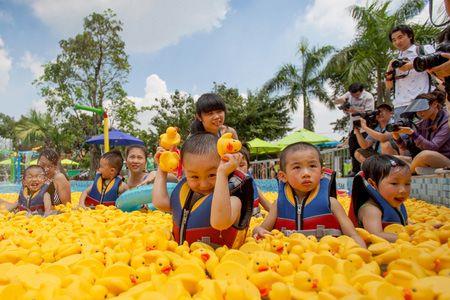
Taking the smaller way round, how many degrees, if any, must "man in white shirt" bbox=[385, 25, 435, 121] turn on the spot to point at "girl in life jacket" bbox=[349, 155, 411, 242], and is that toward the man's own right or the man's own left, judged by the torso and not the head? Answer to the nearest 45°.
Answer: approximately 45° to the man's own left

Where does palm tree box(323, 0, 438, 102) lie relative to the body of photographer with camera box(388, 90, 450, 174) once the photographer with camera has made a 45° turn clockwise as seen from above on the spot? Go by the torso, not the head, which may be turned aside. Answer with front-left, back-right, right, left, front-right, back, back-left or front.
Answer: front-right

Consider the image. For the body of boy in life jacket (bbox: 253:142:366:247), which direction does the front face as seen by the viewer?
toward the camera

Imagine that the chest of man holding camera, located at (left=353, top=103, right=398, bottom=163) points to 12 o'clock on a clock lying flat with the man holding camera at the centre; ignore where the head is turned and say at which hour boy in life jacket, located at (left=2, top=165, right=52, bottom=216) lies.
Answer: The boy in life jacket is roughly at 12 o'clock from the man holding camera.

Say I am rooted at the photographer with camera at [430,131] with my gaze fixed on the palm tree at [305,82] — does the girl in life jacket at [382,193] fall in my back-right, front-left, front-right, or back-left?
back-left

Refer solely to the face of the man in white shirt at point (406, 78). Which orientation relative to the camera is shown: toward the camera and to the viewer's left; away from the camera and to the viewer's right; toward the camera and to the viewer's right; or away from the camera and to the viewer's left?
toward the camera and to the viewer's left

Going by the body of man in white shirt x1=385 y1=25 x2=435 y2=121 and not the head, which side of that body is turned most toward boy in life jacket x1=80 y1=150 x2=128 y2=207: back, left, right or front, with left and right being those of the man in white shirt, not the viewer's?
front

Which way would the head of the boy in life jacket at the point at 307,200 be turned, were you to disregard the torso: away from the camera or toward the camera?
toward the camera

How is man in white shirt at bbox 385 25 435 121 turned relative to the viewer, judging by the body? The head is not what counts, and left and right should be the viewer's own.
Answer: facing the viewer and to the left of the viewer

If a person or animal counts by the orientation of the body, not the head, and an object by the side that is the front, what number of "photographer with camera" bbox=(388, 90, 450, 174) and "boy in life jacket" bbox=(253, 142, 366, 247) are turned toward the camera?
1

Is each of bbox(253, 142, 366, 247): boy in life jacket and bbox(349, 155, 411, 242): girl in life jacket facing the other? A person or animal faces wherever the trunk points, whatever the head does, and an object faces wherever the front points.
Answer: no

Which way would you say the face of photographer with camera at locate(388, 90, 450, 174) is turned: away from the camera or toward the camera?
toward the camera

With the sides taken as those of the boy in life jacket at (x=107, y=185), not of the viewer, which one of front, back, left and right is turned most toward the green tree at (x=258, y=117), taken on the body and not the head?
back

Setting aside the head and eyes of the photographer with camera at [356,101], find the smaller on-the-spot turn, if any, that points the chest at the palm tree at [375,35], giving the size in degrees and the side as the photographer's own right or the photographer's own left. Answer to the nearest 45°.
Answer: approximately 135° to the photographer's own right

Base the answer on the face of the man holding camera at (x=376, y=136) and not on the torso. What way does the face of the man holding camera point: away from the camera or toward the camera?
toward the camera

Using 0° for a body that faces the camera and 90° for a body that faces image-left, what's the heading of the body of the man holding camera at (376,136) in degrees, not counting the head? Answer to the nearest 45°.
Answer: approximately 45°

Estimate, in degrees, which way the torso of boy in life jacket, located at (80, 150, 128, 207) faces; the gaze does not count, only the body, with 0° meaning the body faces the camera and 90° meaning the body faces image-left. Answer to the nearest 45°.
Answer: approximately 45°

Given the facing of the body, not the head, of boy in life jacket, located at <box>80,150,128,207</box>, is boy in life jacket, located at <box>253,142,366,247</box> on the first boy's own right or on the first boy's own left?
on the first boy's own left

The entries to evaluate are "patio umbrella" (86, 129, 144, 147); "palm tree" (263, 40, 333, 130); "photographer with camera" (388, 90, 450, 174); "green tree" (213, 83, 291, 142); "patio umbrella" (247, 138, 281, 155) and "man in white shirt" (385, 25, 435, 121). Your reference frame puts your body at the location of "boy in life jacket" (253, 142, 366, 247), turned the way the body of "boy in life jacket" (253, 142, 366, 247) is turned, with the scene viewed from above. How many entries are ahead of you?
0
